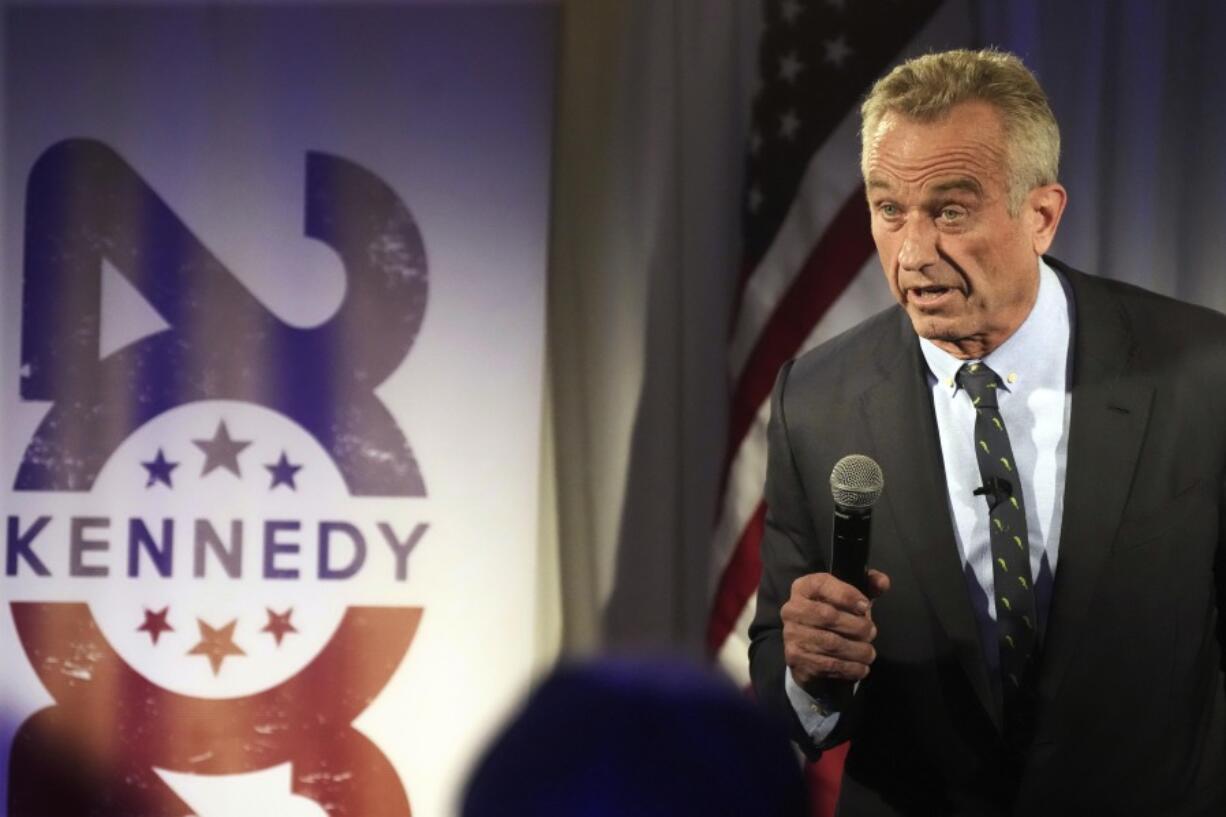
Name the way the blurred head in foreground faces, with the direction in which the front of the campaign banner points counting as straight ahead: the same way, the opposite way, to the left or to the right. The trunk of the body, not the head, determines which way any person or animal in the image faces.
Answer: the opposite way

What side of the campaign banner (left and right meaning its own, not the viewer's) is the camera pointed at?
front

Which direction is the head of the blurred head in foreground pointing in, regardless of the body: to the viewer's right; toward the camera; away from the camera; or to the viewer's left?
away from the camera

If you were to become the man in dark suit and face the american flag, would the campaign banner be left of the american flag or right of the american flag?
left

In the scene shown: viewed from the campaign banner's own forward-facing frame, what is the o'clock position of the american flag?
The american flag is roughly at 10 o'clock from the campaign banner.

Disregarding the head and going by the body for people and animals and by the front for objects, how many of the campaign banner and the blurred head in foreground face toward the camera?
1

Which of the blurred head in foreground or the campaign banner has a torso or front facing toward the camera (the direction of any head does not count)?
the campaign banner

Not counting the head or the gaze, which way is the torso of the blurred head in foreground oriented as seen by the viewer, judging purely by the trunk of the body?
away from the camera

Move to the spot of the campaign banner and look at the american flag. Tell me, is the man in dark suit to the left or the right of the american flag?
right

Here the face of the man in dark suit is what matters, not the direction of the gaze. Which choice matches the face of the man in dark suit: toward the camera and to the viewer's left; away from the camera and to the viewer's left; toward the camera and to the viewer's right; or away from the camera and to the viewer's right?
toward the camera and to the viewer's left

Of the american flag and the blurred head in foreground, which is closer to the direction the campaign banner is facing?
the blurred head in foreground

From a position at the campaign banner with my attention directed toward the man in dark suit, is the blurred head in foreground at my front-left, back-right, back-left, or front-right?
front-right

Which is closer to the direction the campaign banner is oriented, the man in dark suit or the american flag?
the man in dark suit

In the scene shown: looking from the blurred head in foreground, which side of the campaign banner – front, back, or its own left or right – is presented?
front

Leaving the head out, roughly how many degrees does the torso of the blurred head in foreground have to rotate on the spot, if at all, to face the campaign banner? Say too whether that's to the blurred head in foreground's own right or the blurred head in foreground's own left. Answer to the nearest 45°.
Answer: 0° — they already face it
